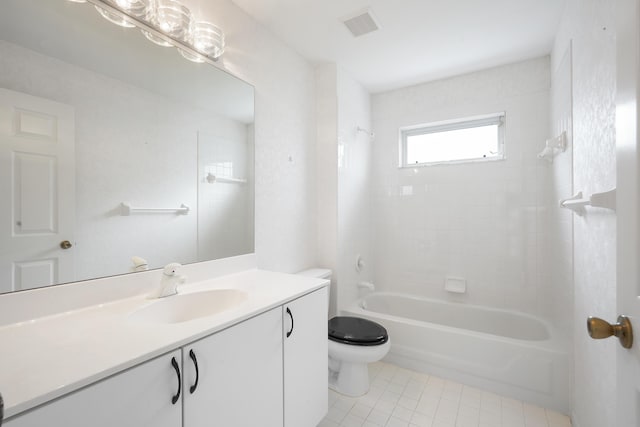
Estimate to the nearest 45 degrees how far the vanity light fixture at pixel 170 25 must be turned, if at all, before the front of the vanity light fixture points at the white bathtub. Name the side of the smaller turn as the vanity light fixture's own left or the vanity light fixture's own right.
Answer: approximately 45° to the vanity light fixture's own left

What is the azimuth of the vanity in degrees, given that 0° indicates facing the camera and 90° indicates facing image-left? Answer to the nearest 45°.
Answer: approximately 315°

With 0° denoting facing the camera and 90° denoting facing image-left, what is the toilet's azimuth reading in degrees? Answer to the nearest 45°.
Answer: approximately 315°

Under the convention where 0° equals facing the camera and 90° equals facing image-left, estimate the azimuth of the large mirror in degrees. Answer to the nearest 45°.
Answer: approximately 315°
